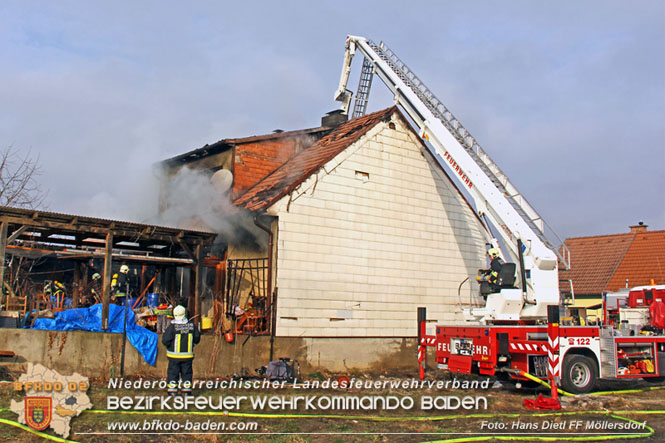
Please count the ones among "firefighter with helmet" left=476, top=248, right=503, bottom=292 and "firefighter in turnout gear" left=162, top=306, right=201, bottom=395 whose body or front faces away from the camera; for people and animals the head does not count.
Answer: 1

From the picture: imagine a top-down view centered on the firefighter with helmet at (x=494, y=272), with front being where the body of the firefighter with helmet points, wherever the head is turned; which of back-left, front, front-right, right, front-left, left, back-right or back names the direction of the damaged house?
front-right

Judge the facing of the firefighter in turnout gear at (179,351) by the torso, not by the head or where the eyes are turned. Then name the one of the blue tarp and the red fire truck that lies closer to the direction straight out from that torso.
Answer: the blue tarp

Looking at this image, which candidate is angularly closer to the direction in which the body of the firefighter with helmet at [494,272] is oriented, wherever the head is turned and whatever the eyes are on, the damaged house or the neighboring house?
the damaged house

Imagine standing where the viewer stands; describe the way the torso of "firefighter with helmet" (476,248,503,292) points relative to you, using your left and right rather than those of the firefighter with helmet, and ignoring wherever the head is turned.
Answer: facing to the left of the viewer

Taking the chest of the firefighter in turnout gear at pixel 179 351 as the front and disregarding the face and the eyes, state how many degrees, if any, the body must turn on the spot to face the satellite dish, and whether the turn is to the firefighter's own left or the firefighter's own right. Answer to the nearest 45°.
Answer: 0° — they already face it

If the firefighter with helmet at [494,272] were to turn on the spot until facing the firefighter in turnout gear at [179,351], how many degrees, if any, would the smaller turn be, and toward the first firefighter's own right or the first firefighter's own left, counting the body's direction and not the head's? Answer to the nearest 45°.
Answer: approximately 45° to the first firefighter's own left

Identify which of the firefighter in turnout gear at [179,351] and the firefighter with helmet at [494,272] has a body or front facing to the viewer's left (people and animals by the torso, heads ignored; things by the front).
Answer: the firefighter with helmet

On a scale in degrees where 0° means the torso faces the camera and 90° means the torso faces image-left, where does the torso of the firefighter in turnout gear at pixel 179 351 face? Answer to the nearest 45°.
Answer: approximately 180°

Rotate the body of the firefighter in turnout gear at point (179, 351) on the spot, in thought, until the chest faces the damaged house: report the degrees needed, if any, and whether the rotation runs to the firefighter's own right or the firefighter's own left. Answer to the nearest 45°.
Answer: approximately 45° to the firefighter's own right

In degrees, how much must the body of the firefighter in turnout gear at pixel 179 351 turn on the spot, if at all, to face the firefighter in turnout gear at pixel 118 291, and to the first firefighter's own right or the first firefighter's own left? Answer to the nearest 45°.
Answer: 0° — they already face them
